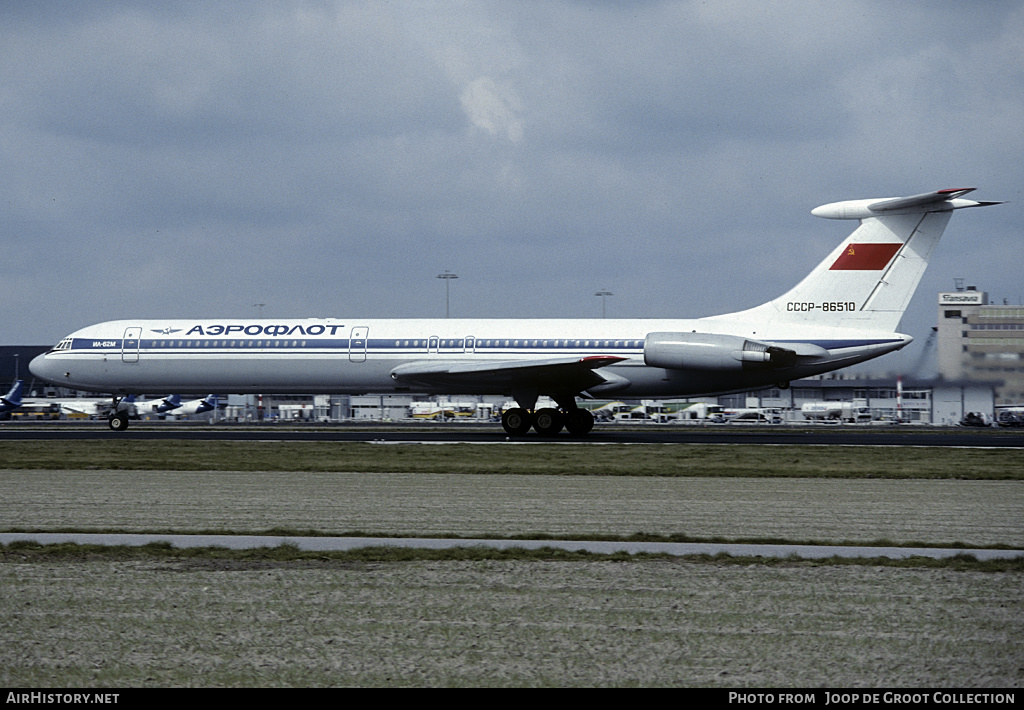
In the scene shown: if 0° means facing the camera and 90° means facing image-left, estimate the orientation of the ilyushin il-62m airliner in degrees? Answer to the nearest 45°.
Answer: approximately 90°
